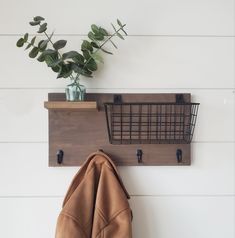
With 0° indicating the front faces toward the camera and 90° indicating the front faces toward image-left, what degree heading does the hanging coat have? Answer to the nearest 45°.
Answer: approximately 180°

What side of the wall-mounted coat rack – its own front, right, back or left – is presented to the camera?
front
